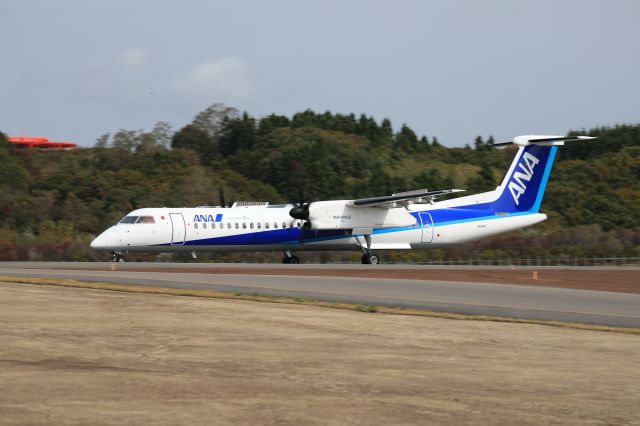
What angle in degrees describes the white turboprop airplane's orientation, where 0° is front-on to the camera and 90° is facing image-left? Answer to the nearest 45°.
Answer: approximately 45°
